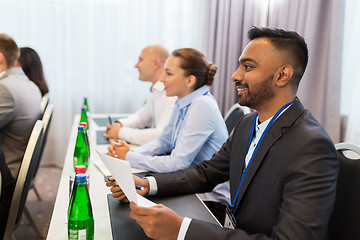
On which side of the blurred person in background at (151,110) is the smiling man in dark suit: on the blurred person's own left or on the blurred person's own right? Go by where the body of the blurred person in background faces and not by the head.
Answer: on the blurred person's own left

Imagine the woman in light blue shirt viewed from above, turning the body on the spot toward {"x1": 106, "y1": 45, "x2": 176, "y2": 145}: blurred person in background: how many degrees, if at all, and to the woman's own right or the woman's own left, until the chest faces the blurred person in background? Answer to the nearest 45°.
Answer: approximately 90° to the woman's own right

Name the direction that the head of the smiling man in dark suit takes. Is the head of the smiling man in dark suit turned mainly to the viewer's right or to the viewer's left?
to the viewer's left

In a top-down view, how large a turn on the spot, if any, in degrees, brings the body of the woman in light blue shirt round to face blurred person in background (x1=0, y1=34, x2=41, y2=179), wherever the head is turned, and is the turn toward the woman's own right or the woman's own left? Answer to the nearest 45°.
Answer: approximately 45° to the woman's own right

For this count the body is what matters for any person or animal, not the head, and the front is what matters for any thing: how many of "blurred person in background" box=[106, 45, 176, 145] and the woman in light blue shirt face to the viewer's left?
2

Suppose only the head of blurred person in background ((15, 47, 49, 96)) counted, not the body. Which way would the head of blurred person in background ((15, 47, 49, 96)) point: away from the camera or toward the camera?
away from the camera

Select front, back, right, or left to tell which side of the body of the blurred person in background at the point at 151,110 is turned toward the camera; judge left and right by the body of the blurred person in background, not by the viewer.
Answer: left

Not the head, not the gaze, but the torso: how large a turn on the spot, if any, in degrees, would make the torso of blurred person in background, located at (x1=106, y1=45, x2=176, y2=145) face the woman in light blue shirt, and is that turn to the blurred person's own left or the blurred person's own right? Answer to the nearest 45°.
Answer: approximately 90° to the blurred person's own left

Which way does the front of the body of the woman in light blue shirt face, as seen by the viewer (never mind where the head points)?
to the viewer's left

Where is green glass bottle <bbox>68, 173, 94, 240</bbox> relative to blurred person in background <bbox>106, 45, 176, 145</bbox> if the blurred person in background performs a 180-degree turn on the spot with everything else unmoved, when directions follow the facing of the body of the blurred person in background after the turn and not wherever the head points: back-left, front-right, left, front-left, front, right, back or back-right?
right
